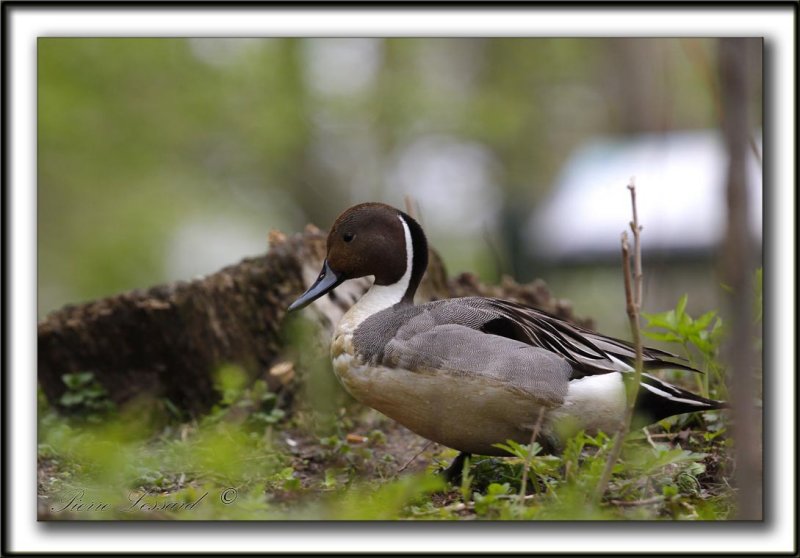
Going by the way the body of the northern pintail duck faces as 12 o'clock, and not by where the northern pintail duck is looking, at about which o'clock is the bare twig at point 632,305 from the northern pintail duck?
The bare twig is roughly at 8 o'clock from the northern pintail duck.

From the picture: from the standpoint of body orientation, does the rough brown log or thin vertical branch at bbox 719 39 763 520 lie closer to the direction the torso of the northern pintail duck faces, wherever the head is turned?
the rough brown log

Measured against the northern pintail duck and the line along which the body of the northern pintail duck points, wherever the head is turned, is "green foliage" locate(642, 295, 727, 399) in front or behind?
behind

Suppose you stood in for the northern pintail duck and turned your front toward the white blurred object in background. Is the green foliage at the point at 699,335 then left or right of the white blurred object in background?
right

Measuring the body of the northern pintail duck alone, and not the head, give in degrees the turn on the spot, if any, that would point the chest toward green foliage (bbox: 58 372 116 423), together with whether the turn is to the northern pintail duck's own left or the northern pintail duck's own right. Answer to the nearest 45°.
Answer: approximately 45° to the northern pintail duck's own right

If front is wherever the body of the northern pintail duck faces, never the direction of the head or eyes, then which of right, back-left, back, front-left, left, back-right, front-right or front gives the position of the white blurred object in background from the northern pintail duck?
right

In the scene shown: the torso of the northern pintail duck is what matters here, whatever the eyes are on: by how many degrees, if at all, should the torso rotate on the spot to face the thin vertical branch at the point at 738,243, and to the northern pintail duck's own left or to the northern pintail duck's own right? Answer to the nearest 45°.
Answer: approximately 135° to the northern pintail duck's own left

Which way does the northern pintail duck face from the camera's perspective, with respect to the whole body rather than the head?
to the viewer's left

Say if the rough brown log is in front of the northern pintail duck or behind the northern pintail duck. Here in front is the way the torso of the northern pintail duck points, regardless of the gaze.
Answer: in front
